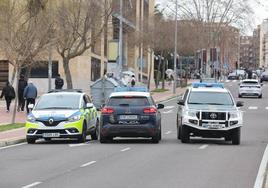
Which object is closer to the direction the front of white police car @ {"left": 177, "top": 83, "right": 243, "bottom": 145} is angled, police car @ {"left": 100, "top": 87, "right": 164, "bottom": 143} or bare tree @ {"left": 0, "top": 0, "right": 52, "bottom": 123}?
the police car

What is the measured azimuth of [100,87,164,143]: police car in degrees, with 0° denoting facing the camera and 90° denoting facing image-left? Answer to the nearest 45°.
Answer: approximately 180°

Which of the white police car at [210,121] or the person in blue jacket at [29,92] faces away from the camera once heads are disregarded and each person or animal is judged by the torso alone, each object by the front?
the person in blue jacket

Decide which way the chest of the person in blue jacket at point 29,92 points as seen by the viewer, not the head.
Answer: away from the camera

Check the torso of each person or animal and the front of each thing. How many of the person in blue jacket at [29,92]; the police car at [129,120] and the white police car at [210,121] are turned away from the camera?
2

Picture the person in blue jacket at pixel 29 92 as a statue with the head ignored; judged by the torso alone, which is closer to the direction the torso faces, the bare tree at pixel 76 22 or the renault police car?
the bare tree

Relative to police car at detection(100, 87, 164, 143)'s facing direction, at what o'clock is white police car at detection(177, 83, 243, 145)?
The white police car is roughly at 3 o'clock from the police car.

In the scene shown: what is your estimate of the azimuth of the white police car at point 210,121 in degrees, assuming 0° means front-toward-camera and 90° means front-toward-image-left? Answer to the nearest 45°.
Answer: approximately 0°

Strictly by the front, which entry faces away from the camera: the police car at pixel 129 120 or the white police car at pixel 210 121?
the police car

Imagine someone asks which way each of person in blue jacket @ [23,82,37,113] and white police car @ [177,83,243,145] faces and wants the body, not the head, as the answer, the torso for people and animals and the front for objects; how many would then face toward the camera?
1

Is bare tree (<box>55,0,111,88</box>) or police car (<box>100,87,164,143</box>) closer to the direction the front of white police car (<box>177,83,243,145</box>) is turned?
the police car

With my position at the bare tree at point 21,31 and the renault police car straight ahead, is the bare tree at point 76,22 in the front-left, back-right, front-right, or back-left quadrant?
back-left
